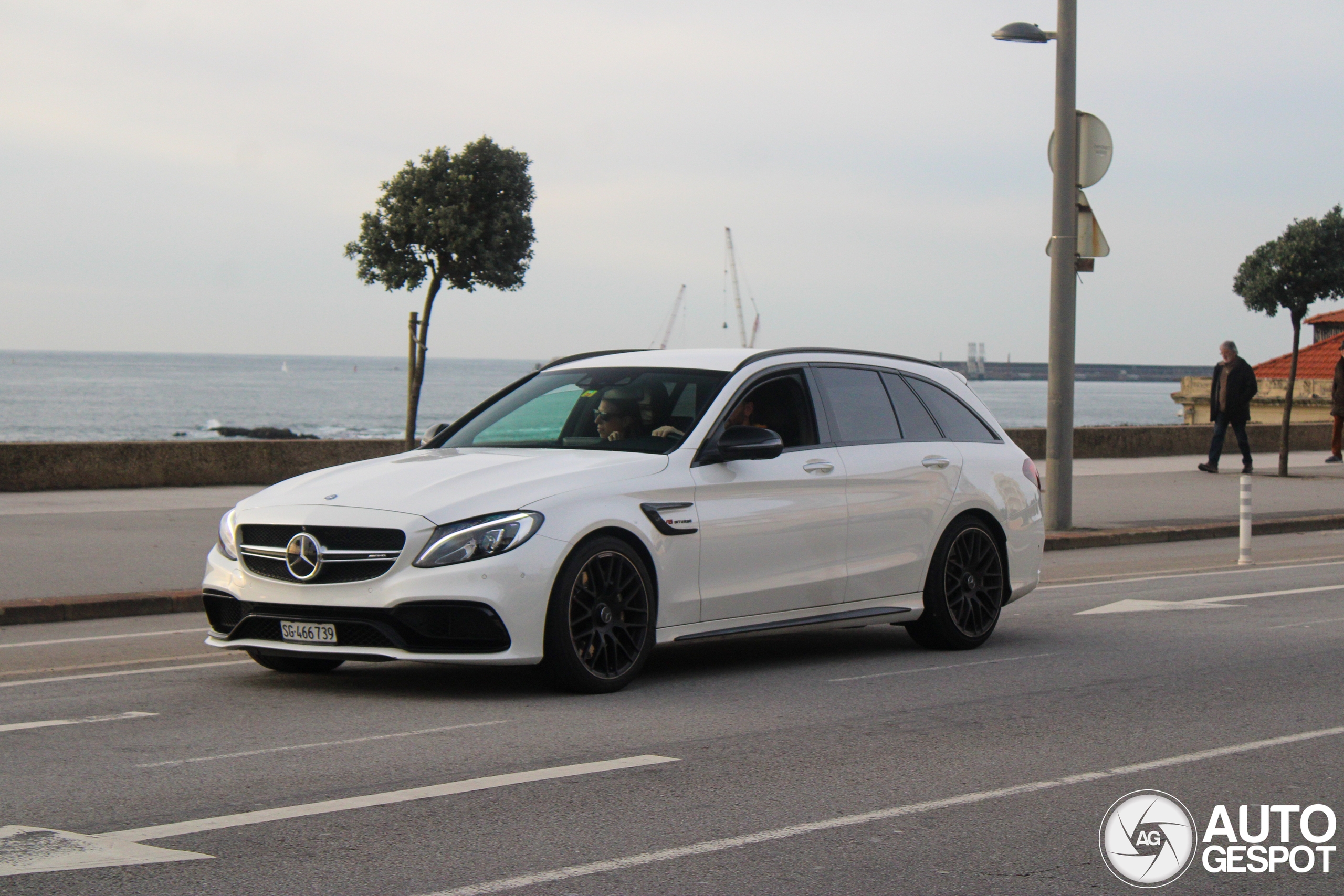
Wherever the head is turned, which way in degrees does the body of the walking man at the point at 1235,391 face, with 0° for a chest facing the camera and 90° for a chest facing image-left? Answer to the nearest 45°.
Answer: approximately 45°

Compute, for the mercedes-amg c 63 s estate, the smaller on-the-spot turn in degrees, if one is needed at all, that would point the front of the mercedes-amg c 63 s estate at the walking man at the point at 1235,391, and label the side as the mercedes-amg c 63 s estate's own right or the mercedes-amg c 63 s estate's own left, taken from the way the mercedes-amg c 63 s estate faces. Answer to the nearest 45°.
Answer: approximately 180°

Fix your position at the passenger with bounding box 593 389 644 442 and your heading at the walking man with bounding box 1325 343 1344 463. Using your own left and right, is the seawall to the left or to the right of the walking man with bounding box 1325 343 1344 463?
left

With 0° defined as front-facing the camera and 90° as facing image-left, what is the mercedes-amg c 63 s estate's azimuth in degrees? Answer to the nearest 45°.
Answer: approximately 45°
